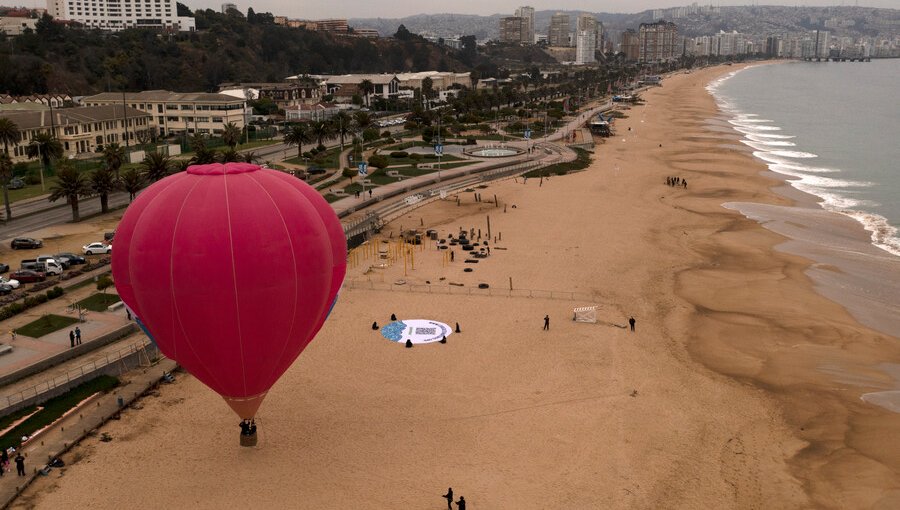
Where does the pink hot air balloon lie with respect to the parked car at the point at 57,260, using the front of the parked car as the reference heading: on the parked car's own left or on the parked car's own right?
on the parked car's own right

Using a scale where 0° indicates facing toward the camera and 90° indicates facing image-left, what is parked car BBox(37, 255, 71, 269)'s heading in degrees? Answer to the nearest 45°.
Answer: approximately 270°

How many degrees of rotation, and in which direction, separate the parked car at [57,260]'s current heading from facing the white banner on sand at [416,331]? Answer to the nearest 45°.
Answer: approximately 45° to its right
